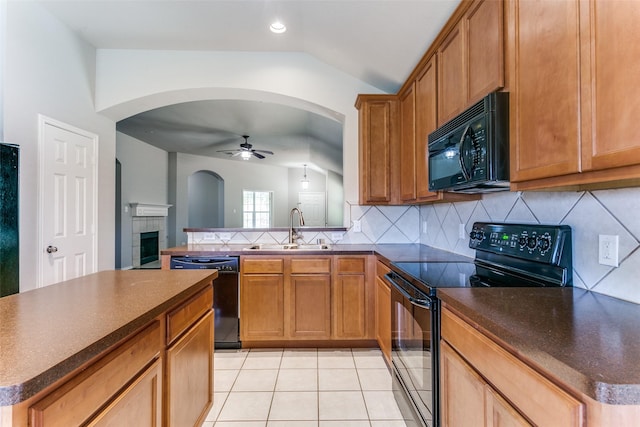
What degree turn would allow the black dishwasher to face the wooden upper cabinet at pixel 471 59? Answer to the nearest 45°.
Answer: approximately 45° to its left

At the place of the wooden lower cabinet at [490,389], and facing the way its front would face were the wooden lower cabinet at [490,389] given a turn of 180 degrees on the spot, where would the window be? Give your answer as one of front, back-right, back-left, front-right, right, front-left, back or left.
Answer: left

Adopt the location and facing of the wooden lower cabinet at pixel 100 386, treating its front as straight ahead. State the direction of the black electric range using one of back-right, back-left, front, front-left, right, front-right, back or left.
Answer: front-left

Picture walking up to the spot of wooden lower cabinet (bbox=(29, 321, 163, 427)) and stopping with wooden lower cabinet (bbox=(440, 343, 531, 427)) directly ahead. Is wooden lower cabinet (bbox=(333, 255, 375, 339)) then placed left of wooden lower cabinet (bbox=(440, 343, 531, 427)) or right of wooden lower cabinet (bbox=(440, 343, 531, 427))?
left

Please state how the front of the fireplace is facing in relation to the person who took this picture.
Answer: facing the viewer and to the right of the viewer

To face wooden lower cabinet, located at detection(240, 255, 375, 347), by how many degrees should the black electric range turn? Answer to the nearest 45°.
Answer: approximately 90° to its right

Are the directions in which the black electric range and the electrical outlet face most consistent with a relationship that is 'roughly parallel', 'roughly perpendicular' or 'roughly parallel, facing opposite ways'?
roughly parallel

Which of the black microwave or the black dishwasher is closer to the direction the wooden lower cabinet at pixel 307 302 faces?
the black microwave

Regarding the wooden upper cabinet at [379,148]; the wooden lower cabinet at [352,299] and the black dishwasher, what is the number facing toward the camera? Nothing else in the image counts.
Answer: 3

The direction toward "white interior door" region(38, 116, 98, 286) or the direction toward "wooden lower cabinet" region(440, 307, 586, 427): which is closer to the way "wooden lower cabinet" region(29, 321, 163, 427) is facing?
the wooden lower cabinet

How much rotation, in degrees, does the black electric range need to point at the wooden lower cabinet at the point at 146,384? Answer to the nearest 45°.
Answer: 0° — it already faces it

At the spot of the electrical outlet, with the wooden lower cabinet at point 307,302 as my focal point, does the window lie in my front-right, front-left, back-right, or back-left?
front-right

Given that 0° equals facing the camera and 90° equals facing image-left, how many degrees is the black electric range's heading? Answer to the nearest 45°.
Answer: approximately 45°

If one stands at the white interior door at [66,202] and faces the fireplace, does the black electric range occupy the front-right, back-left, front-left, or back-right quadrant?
back-right

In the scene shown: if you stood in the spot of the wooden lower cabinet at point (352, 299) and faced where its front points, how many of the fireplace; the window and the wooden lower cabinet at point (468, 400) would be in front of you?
1

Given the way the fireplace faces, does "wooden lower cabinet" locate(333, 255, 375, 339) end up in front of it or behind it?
in front

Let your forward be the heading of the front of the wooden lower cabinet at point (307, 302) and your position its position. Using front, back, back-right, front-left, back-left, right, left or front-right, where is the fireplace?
back-right

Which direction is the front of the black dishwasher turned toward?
toward the camera
